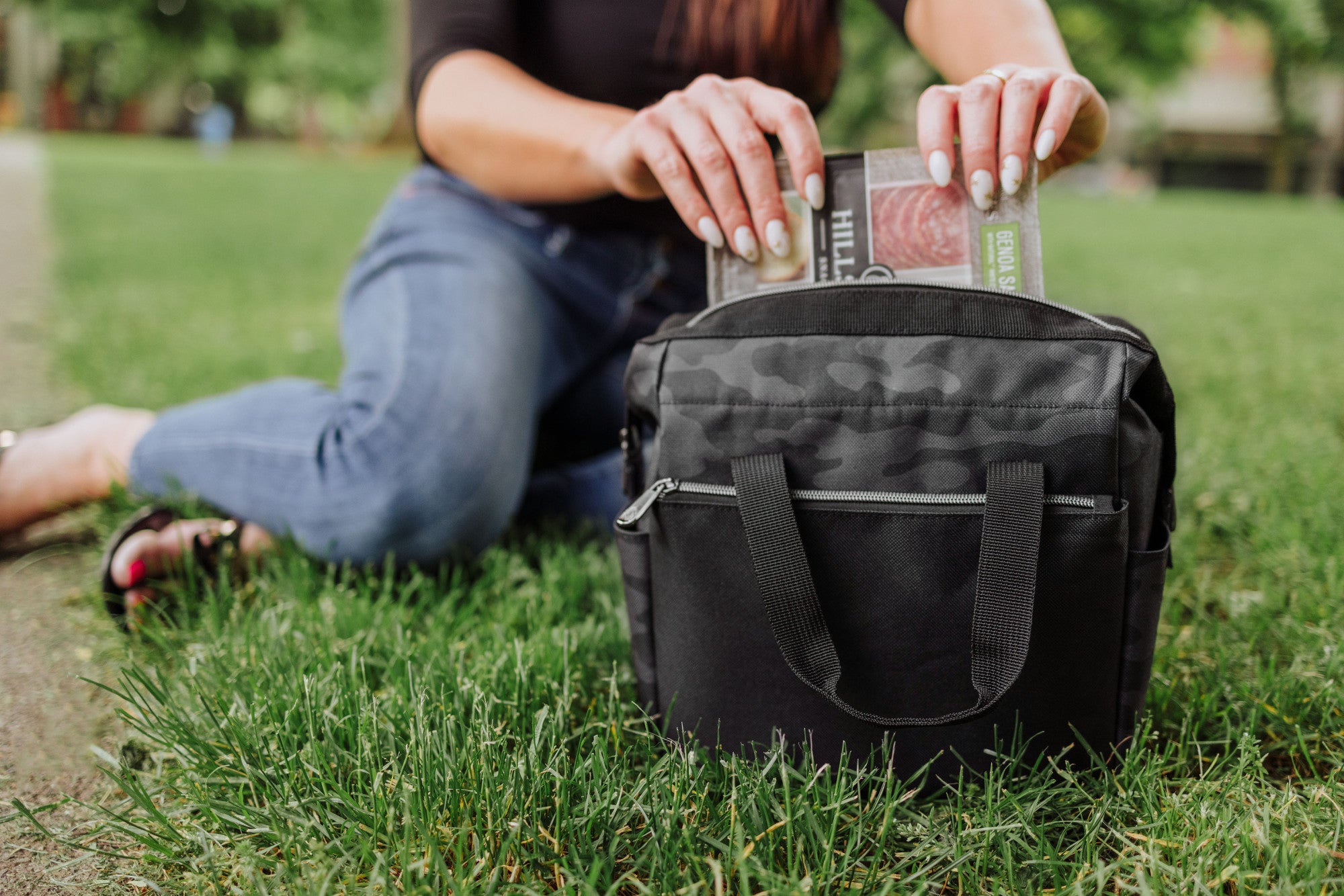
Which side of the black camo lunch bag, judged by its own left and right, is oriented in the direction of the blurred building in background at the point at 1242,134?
back

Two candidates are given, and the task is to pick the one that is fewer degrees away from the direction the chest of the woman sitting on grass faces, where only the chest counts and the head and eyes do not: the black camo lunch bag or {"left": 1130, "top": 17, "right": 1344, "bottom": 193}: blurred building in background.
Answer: the black camo lunch bag

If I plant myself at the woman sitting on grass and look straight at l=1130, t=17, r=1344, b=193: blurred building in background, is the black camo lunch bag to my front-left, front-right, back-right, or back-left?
back-right

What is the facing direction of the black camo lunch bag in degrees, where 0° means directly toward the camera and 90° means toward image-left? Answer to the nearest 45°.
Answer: approximately 0°
